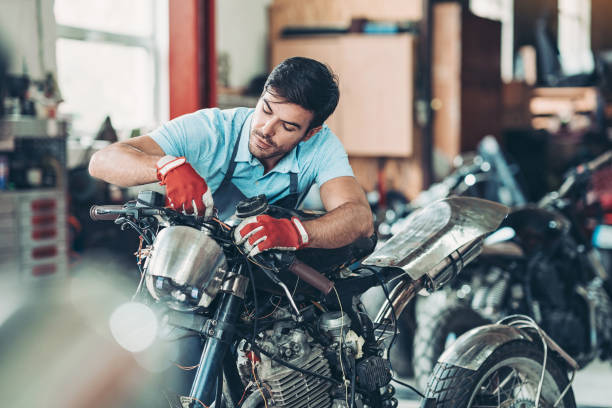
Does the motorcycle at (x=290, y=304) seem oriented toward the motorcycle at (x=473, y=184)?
no

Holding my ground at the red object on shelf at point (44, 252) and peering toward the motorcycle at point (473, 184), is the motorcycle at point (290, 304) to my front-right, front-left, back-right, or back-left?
front-right

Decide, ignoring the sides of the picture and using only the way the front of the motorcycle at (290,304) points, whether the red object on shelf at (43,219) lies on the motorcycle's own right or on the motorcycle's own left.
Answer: on the motorcycle's own right

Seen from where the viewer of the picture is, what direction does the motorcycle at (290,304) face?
facing the viewer and to the left of the viewer

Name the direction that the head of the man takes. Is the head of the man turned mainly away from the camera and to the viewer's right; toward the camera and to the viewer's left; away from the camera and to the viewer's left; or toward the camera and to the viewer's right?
toward the camera and to the viewer's left

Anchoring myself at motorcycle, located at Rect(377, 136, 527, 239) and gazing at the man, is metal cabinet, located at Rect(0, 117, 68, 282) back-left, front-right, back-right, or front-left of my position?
front-right

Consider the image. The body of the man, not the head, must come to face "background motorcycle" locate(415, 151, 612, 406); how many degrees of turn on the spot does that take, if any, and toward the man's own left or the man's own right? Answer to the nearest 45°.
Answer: approximately 135° to the man's own left

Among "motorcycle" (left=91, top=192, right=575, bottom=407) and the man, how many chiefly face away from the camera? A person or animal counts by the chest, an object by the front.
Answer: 0

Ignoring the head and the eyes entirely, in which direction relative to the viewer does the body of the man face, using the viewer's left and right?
facing the viewer

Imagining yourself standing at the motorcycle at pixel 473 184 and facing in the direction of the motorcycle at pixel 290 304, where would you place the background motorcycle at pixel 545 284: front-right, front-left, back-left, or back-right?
front-left

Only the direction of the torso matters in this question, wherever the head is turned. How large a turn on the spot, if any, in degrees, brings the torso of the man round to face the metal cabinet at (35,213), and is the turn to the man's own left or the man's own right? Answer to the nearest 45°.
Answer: approximately 135° to the man's own right
